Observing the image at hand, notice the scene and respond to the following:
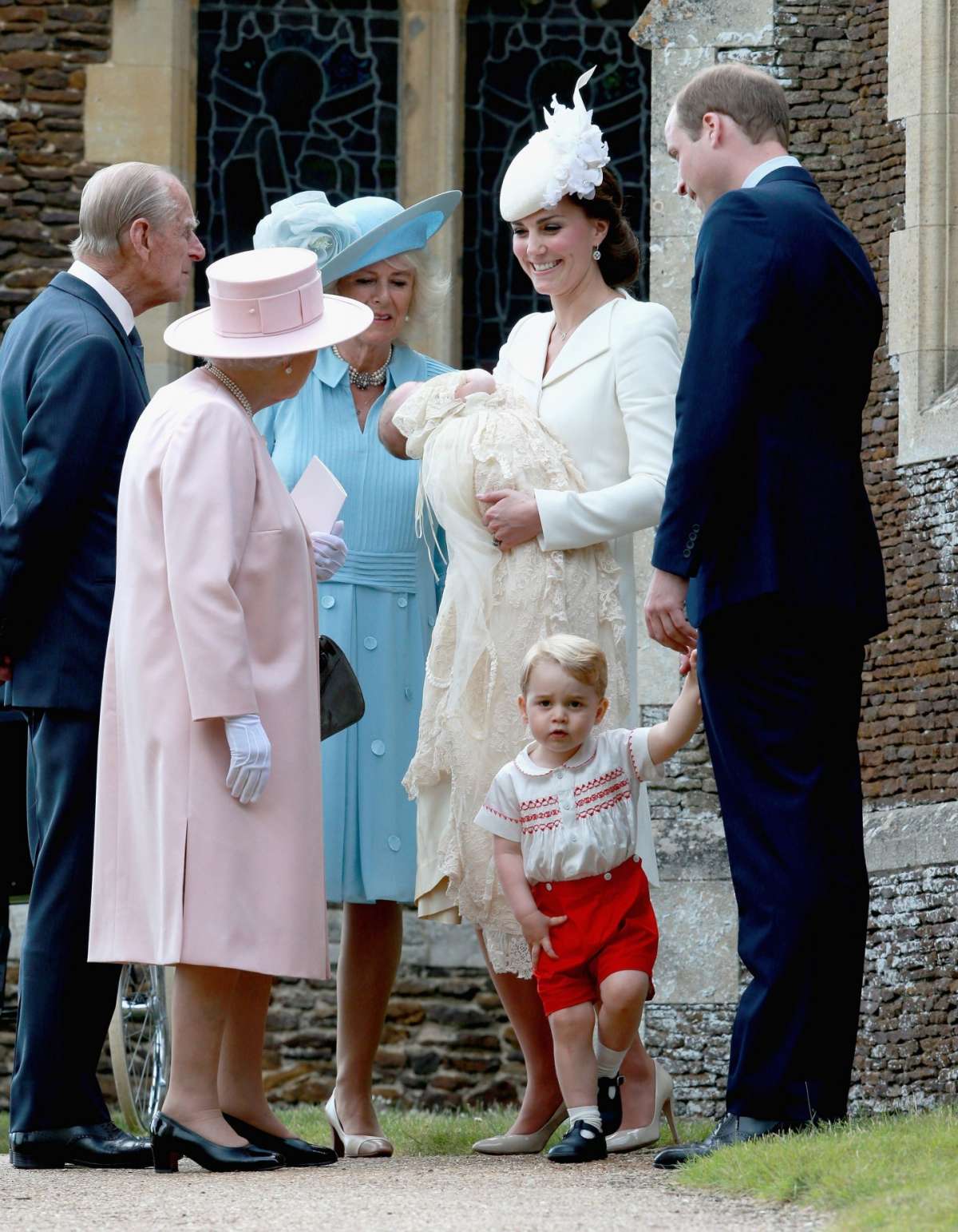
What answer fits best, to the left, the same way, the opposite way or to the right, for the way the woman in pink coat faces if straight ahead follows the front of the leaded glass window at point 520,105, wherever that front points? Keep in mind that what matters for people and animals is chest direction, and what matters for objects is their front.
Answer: to the left

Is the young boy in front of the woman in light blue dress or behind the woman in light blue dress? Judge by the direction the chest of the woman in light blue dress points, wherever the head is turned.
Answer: in front

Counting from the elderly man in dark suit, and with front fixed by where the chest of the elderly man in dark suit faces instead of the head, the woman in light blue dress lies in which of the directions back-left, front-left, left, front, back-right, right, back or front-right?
front-left

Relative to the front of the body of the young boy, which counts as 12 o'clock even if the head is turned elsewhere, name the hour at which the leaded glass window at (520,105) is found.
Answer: The leaded glass window is roughly at 6 o'clock from the young boy.

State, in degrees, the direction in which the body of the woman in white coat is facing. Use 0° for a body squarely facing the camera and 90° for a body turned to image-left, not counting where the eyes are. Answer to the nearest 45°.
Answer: approximately 45°

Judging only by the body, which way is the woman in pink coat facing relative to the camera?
to the viewer's right

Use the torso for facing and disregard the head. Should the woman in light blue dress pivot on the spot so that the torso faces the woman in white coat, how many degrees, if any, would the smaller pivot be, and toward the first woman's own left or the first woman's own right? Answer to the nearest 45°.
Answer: approximately 45° to the first woman's own left

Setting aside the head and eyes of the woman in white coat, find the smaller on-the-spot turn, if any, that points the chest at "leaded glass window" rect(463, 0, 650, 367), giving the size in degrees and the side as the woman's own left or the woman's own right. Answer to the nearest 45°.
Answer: approximately 135° to the woman's own right

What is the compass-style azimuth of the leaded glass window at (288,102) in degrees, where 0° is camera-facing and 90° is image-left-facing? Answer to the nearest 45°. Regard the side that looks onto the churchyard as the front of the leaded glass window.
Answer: approximately 0°

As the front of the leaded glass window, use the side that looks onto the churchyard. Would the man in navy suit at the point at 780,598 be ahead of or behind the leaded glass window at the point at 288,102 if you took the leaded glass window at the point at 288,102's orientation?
ahead

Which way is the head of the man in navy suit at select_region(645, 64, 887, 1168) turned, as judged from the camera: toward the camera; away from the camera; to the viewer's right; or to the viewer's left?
to the viewer's left

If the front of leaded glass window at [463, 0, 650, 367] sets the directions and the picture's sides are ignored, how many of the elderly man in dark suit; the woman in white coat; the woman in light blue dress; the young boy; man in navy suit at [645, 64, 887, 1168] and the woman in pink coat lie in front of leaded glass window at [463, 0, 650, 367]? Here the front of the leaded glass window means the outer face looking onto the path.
6

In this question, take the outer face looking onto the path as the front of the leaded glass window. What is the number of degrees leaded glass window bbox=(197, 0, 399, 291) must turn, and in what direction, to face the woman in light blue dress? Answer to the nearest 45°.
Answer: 0° — it already faces them

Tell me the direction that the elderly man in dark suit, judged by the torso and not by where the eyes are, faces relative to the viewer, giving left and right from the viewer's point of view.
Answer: facing to the right of the viewer
